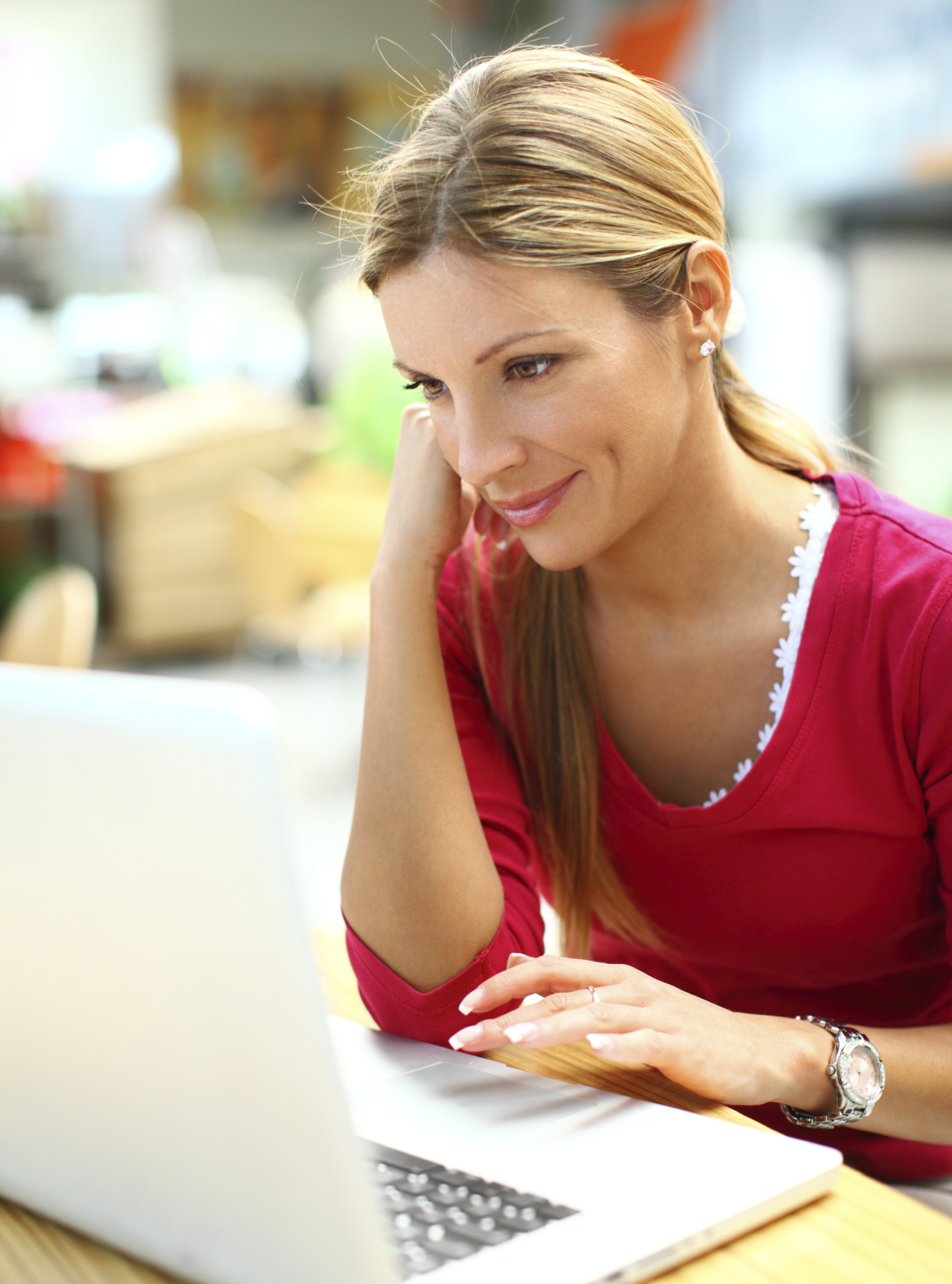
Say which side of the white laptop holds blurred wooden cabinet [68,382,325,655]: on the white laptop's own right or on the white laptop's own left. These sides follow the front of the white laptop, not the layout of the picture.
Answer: on the white laptop's own left

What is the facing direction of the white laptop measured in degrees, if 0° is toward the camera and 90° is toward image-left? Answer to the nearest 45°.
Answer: approximately 225°

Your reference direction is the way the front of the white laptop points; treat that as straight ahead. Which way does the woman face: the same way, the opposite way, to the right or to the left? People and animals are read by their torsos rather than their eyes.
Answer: the opposite way

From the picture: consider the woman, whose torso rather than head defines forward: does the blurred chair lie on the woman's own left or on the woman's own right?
on the woman's own right
